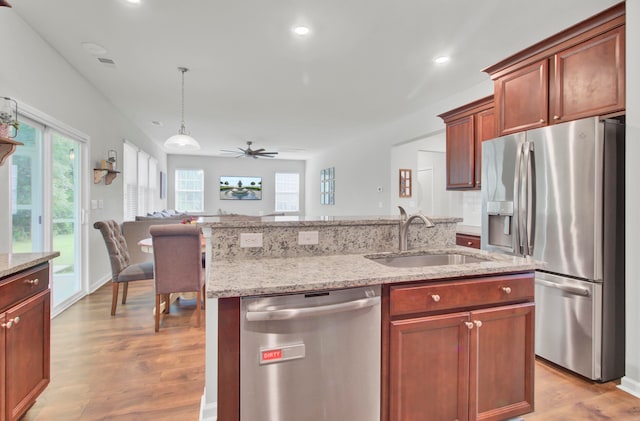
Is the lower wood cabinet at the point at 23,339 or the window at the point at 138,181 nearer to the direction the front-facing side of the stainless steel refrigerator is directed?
the lower wood cabinet

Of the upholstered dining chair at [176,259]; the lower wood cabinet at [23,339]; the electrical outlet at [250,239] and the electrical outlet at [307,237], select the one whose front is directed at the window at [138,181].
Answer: the upholstered dining chair

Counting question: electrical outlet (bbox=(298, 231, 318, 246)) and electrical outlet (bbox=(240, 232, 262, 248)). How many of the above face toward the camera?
2

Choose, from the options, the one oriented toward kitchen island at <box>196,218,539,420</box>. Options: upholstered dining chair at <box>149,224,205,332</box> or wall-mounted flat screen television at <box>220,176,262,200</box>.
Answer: the wall-mounted flat screen television

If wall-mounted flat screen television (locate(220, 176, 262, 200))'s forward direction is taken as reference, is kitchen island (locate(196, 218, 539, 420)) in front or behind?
in front

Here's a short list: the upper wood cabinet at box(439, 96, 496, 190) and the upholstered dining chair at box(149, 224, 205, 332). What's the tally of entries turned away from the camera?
1

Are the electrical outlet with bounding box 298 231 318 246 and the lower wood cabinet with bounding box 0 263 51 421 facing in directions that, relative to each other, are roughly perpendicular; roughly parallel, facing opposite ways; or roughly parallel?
roughly perpendicular

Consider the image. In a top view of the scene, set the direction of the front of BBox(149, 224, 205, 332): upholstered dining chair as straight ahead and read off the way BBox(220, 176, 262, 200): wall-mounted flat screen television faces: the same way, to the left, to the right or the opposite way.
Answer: the opposite way

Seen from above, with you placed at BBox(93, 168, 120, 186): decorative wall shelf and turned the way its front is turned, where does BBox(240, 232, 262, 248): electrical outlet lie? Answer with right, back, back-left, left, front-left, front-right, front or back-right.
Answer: front-right

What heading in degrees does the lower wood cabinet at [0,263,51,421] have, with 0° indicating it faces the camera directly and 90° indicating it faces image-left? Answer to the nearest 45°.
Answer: approximately 315°

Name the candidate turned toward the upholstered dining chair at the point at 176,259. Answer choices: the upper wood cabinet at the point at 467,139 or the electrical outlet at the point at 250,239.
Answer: the upper wood cabinet

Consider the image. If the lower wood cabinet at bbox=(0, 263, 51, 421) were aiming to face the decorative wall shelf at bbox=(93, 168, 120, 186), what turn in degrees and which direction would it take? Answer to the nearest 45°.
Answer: approximately 135° to its left

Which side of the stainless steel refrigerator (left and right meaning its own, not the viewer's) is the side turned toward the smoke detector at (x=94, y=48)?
front

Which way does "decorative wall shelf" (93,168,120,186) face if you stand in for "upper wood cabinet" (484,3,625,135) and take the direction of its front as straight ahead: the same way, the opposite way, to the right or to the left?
the opposite way

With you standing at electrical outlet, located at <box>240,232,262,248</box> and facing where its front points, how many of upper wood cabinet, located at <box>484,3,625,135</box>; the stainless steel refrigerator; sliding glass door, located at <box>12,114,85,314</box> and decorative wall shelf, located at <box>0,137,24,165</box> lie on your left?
2

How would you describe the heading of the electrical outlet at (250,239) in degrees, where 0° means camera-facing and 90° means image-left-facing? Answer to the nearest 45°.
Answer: approximately 0°

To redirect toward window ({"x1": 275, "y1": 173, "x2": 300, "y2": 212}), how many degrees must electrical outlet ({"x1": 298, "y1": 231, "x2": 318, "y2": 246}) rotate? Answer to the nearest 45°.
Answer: approximately 180°

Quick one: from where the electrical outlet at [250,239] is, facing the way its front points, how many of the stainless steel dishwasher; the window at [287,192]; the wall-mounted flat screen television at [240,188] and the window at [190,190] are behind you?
3
